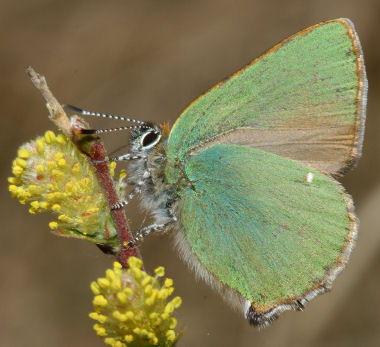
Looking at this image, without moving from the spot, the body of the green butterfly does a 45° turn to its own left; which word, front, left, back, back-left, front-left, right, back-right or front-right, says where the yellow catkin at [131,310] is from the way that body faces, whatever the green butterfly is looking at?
front

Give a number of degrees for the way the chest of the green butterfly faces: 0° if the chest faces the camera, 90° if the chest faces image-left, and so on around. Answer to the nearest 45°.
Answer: approximately 90°
